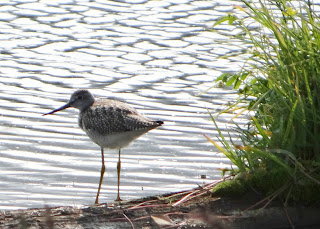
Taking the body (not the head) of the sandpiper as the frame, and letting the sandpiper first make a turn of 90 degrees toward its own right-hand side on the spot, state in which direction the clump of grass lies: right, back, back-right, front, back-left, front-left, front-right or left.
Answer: back-right

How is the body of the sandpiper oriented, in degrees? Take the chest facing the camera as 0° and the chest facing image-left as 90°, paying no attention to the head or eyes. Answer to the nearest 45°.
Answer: approximately 90°
